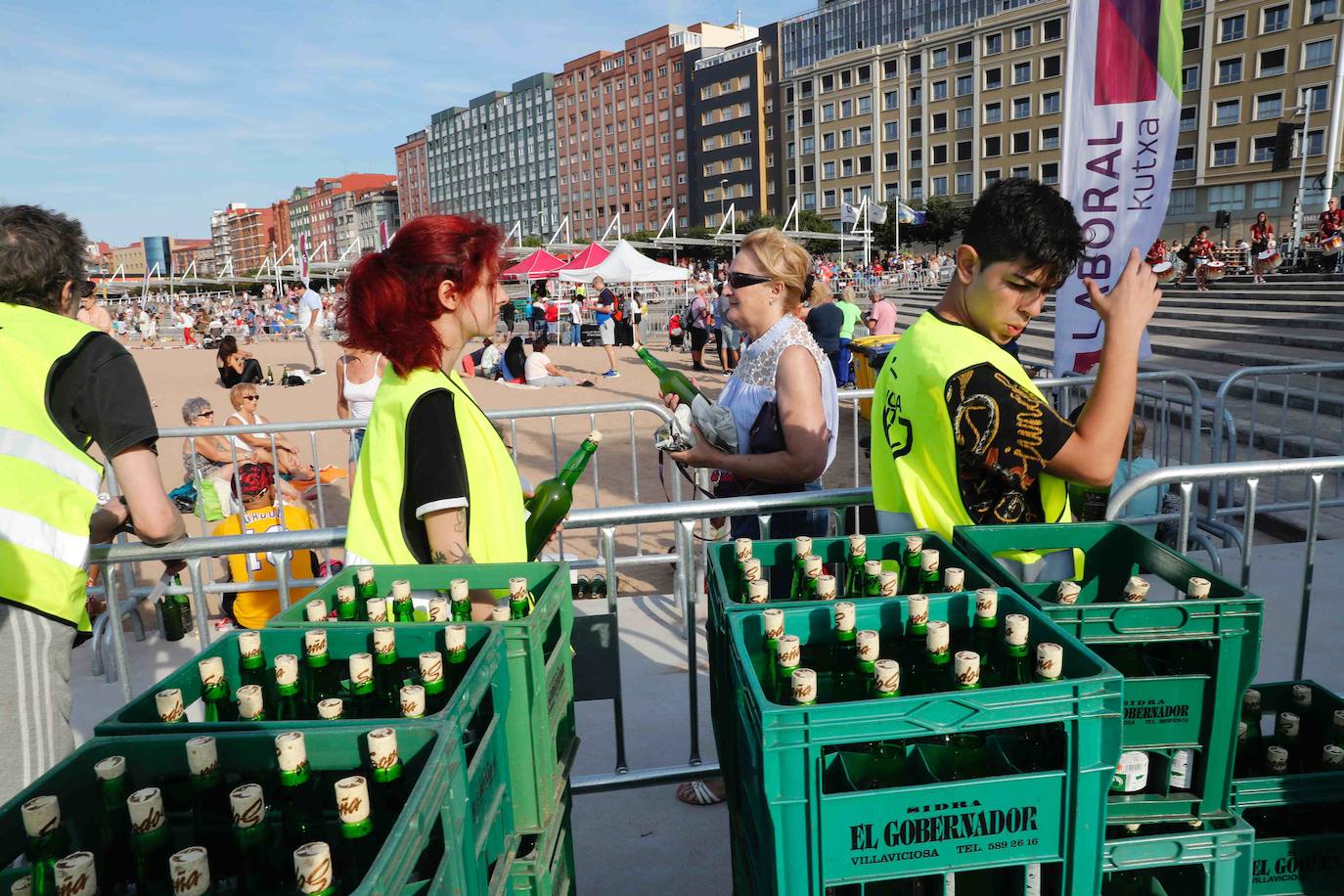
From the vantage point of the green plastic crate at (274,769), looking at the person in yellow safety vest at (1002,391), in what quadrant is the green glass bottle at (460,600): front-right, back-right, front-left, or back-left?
front-left

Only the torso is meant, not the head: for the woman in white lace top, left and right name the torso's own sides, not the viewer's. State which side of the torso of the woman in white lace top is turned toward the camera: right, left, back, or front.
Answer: left

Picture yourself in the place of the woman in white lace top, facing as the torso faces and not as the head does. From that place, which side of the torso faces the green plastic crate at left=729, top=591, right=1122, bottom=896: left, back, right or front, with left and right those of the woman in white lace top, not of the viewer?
left

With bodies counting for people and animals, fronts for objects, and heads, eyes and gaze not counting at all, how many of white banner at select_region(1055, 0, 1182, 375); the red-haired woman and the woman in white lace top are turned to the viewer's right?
1

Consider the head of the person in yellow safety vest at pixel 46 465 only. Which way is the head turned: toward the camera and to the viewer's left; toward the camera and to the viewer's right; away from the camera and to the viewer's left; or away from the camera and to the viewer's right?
away from the camera and to the viewer's right

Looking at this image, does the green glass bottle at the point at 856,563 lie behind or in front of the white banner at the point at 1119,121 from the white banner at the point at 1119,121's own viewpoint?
in front

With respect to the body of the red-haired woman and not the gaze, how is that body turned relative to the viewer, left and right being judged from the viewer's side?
facing to the right of the viewer

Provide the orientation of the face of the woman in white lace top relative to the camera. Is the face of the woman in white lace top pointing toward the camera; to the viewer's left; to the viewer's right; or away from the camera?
to the viewer's left

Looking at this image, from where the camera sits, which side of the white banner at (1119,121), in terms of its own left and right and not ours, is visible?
front

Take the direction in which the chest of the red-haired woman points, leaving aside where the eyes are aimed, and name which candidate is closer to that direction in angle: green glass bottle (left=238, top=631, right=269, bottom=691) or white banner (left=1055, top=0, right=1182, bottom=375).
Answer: the white banner

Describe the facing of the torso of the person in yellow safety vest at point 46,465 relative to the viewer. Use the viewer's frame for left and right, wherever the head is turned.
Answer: facing away from the viewer and to the right of the viewer

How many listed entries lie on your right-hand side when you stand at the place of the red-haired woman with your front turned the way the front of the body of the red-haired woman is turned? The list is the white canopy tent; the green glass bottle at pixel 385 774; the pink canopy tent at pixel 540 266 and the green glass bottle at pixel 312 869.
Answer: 2

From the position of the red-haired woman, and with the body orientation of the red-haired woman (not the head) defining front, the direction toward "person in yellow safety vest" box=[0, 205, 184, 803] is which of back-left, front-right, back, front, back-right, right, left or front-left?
back

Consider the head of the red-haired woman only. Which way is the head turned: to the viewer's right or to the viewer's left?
to the viewer's right

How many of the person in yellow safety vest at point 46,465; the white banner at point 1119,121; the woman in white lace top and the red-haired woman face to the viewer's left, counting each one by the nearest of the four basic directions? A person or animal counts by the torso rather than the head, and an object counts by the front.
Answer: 1
